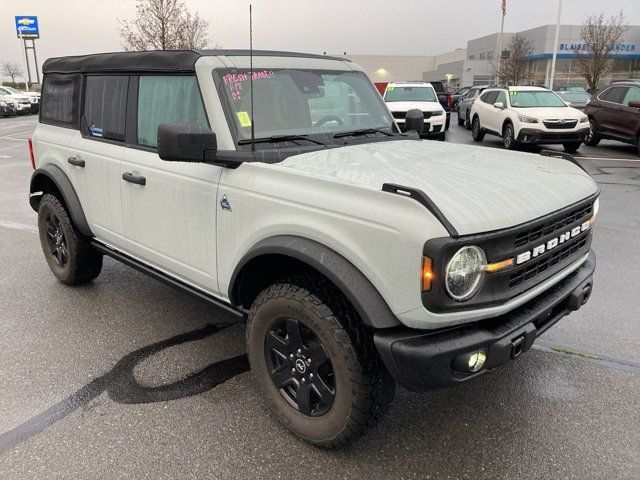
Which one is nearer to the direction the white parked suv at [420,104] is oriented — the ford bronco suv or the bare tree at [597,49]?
the ford bronco suv

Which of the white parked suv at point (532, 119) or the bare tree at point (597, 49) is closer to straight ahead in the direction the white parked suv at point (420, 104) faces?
the white parked suv

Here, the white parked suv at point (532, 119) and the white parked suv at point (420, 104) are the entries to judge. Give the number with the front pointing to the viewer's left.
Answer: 0

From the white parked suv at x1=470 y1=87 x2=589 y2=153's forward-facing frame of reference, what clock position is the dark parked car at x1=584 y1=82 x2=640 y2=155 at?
The dark parked car is roughly at 10 o'clock from the white parked suv.

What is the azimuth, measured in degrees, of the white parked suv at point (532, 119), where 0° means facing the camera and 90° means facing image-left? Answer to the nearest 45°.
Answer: approximately 315°

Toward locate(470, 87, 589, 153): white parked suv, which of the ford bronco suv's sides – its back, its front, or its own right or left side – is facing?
left

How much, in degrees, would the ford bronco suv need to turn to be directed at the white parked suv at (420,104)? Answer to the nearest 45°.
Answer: approximately 135° to its left
